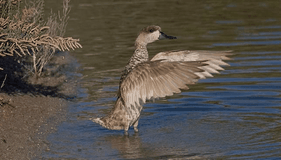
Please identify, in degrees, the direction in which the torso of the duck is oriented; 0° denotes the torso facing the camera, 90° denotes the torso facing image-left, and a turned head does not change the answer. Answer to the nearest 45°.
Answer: approximately 270°
